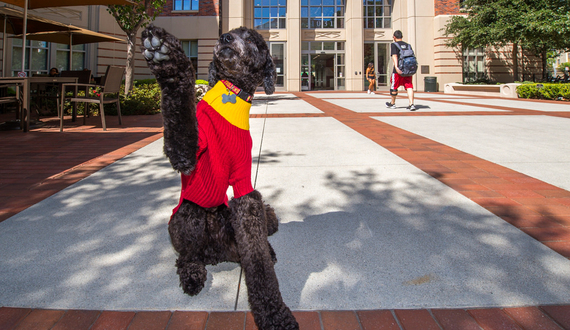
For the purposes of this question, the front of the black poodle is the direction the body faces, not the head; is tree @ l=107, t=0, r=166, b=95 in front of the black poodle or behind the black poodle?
behind

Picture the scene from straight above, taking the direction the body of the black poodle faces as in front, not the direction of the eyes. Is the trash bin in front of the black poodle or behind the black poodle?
behind

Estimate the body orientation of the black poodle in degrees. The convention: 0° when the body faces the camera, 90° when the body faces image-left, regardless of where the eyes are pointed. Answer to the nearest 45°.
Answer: approximately 0°

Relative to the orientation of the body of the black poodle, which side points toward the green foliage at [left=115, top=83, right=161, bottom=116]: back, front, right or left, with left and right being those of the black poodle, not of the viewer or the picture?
back
